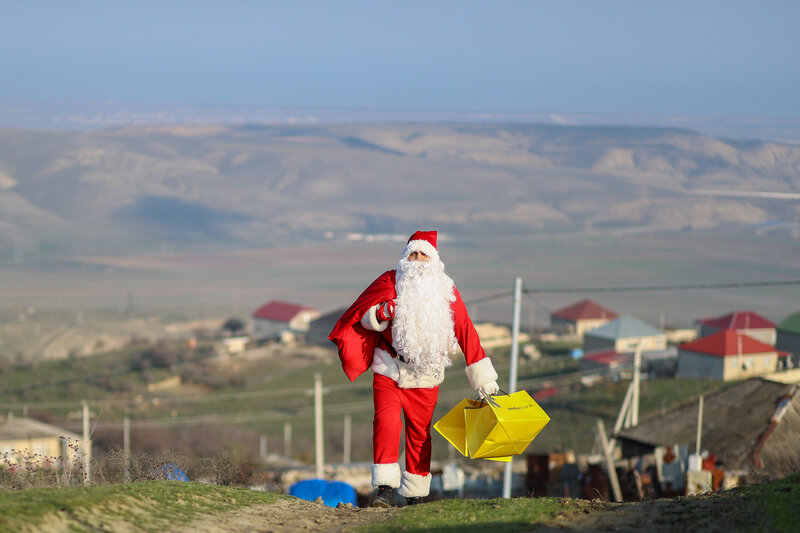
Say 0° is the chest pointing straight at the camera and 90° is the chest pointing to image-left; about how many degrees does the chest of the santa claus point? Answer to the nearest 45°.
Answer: approximately 0°

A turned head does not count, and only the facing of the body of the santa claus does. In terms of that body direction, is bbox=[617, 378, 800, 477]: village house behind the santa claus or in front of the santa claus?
behind
